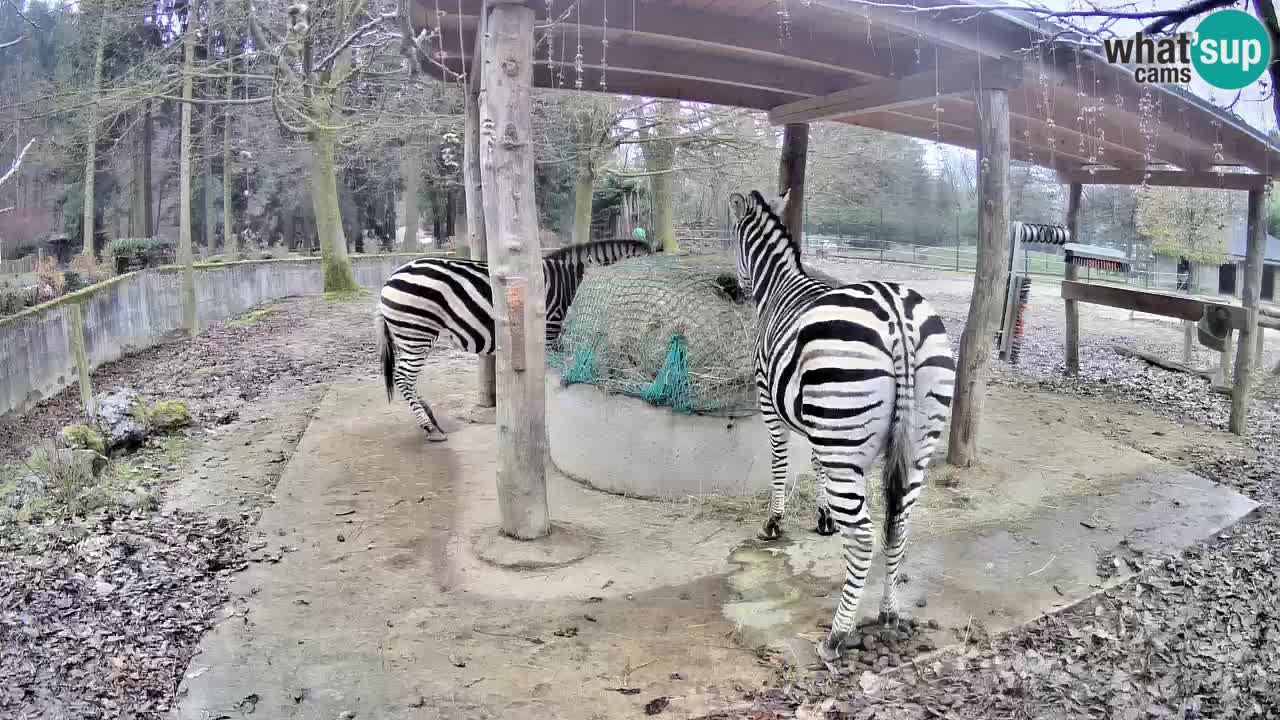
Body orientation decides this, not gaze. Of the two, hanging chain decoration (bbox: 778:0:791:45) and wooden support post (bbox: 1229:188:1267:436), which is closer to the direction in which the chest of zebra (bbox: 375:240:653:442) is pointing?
the wooden support post

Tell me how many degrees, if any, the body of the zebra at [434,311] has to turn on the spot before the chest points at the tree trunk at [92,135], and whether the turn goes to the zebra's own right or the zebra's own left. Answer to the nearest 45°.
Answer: approximately 135° to the zebra's own left

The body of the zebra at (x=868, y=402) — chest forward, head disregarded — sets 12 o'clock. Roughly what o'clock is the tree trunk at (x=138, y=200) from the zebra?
The tree trunk is roughly at 12 o'clock from the zebra.

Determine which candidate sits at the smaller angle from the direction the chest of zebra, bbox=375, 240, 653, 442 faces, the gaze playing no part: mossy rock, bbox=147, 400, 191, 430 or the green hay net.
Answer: the green hay net

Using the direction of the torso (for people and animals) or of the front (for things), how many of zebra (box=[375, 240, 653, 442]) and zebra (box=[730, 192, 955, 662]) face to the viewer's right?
1

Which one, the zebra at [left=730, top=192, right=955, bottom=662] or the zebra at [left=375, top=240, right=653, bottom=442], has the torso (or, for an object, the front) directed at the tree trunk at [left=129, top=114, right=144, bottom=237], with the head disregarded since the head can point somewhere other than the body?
the zebra at [left=730, top=192, right=955, bottom=662]

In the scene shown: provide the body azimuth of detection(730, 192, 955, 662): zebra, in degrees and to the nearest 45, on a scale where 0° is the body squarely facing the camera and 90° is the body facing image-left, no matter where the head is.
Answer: approximately 135°

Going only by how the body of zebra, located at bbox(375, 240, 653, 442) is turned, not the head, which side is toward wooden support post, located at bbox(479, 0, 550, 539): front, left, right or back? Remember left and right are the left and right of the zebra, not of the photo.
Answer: right

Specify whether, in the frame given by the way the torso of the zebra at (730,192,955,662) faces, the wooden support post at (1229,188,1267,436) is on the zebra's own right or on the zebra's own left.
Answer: on the zebra's own right

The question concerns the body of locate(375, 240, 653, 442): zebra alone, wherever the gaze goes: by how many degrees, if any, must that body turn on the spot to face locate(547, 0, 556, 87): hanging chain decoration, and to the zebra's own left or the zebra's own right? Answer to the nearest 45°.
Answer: approximately 45° to the zebra's own right

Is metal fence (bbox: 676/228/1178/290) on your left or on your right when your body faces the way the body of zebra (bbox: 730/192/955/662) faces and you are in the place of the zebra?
on your right

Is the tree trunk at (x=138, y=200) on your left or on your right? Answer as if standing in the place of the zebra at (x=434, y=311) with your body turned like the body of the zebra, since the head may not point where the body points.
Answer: on your left

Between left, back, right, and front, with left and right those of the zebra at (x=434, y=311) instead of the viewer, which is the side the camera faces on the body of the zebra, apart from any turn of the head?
right
